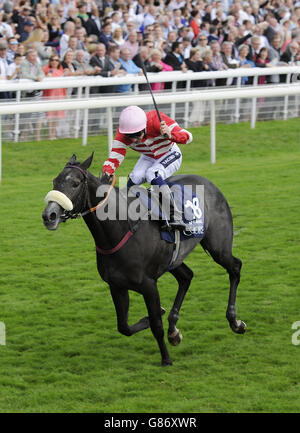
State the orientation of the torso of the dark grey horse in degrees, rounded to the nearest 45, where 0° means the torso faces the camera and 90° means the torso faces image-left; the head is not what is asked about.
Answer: approximately 45°

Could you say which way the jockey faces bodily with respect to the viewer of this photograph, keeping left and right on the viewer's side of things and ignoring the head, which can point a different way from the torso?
facing the viewer and to the left of the viewer

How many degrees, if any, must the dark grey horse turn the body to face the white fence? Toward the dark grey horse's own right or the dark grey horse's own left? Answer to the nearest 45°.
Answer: approximately 135° to the dark grey horse's own right

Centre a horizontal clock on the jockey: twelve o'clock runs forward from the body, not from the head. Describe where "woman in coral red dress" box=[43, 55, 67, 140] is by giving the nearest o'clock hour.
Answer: The woman in coral red dress is roughly at 4 o'clock from the jockey.

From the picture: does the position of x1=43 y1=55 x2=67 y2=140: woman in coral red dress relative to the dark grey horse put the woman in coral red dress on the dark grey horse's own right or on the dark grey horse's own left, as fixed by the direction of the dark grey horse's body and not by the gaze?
on the dark grey horse's own right
